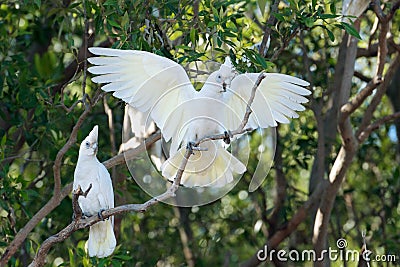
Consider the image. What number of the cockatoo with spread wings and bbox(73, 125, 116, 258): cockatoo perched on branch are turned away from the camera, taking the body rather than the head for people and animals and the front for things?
0

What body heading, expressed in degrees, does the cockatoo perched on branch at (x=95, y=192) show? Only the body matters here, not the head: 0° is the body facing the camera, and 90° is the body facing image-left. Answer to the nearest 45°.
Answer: approximately 45°

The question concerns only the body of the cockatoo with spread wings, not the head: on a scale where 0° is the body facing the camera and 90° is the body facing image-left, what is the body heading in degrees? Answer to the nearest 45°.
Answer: approximately 315°
